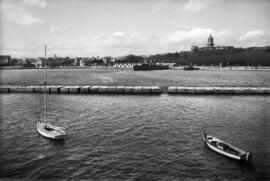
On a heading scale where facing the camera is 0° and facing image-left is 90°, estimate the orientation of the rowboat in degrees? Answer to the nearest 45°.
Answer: approximately 135°
